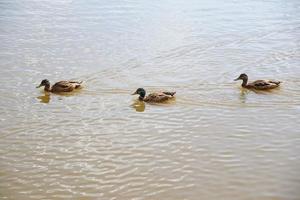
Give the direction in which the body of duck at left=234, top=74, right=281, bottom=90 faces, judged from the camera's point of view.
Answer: to the viewer's left
